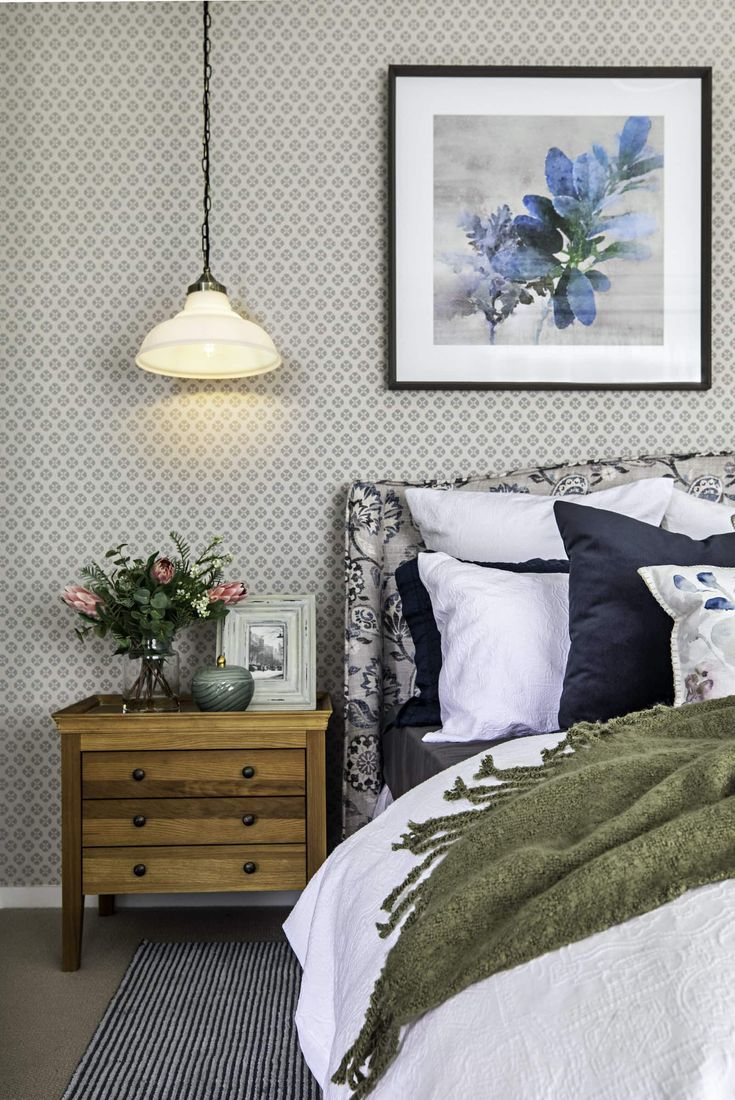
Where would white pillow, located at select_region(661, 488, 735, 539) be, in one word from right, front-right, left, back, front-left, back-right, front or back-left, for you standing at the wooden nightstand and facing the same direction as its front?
left

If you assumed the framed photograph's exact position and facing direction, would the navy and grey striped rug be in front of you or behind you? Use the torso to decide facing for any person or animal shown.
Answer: in front

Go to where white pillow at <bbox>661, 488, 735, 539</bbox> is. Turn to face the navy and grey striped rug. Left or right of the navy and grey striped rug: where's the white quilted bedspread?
left

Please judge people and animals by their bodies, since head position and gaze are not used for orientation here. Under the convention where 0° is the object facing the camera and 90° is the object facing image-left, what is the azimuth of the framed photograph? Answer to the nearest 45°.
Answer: approximately 0°

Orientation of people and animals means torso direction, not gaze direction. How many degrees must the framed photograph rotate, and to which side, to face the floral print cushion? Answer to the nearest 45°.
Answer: approximately 45° to its left

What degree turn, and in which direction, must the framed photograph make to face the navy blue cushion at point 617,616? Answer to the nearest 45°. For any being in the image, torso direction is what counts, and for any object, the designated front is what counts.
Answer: approximately 45° to its left

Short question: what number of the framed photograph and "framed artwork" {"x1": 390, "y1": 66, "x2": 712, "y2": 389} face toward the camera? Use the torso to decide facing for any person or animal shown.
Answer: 2

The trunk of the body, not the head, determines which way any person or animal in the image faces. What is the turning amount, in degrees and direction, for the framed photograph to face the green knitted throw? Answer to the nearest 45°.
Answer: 0° — it already faces it
